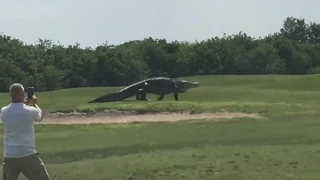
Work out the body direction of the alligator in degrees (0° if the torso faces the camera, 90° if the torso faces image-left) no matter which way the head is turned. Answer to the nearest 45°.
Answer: approximately 270°

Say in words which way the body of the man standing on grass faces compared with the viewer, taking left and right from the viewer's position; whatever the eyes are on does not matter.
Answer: facing away from the viewer and to the right of the viewer

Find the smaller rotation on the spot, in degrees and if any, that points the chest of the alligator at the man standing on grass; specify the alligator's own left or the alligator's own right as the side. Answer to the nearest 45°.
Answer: approximately 90° to the alligator's own right
